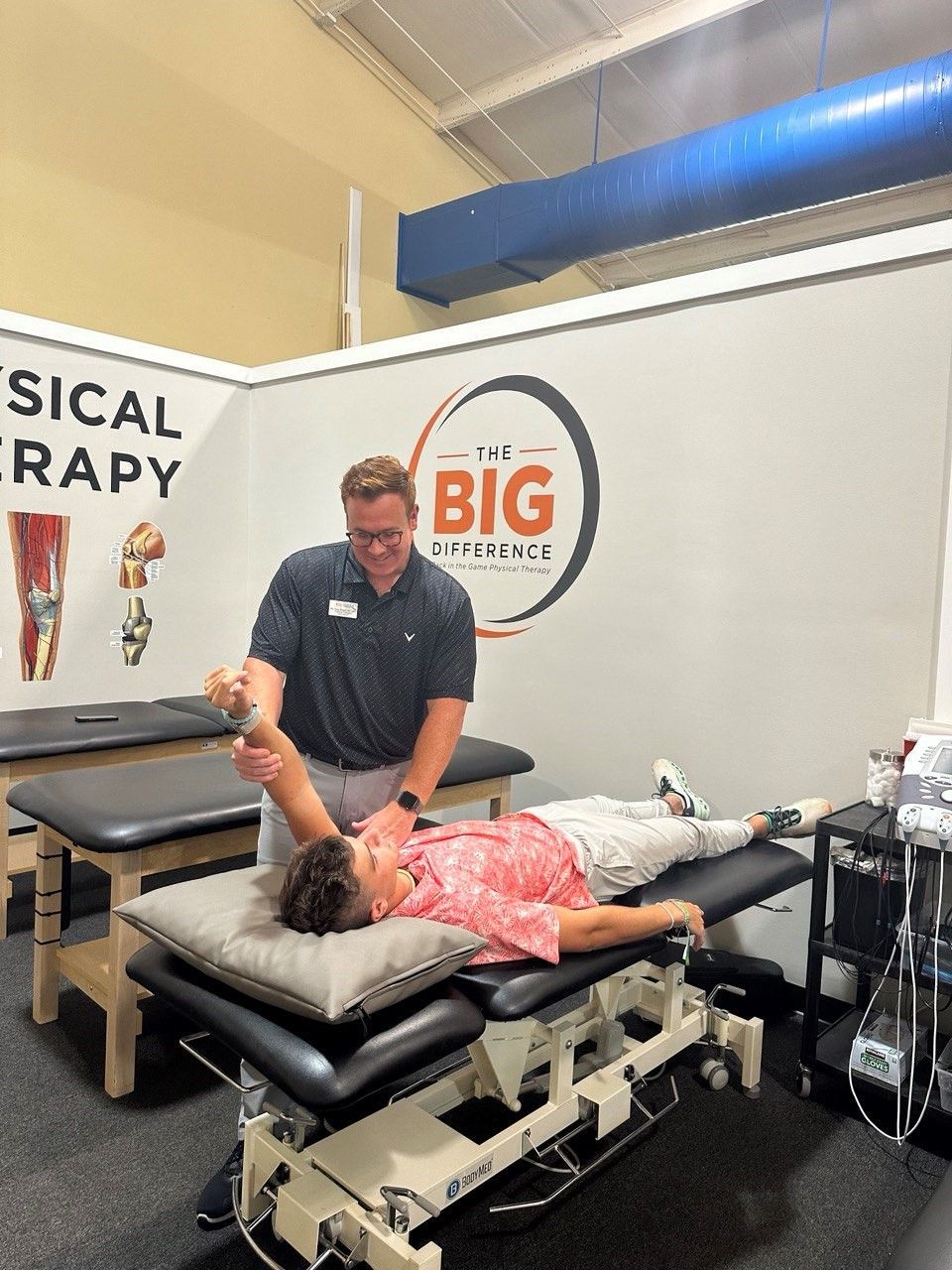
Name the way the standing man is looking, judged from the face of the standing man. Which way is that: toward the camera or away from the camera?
toward the camera

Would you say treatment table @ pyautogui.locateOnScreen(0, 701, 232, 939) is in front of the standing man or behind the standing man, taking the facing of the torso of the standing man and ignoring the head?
behind

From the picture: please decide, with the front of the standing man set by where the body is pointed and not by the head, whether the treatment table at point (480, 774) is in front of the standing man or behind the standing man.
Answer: behind

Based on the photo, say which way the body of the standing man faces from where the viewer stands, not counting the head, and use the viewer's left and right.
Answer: facing the viewer

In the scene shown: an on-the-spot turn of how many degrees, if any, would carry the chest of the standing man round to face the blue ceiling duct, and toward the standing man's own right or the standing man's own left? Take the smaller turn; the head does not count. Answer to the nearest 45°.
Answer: approximately 135° to the standing man's own left

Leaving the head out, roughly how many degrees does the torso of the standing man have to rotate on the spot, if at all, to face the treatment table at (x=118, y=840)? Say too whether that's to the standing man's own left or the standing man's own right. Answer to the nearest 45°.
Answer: approximately 135° to the standing man's own right
